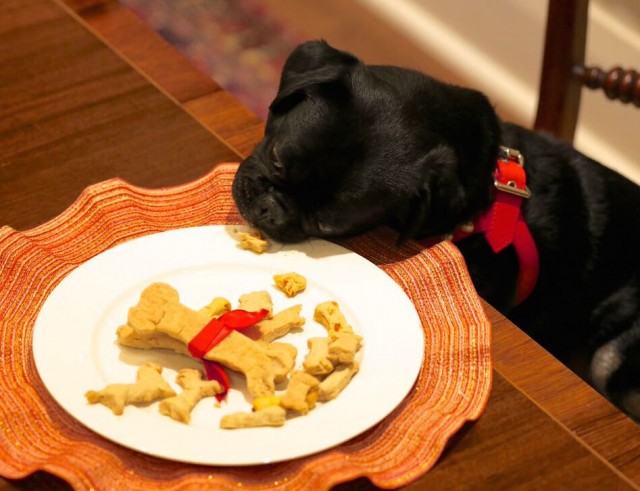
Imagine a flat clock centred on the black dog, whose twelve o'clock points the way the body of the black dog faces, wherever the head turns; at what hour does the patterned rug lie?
The patterned rug is roughly at 2 o'clock from the black dog.

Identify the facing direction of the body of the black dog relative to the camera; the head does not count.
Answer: to the viewer's left
